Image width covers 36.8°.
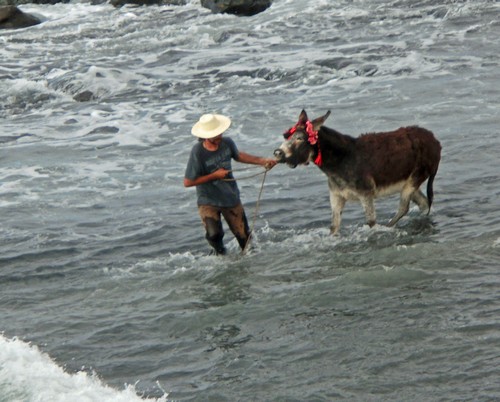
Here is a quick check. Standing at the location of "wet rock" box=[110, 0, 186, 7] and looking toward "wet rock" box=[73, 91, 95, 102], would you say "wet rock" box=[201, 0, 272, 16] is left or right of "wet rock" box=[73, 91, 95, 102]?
left

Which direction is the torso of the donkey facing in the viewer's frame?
to the viewer's left

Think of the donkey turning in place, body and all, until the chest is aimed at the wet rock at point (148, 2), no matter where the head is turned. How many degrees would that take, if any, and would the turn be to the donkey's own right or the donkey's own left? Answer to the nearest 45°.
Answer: approximately 90° to the donkey's own right

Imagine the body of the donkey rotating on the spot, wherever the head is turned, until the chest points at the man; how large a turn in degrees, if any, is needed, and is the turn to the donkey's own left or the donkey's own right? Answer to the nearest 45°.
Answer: approximately 45° to the donkey's own left

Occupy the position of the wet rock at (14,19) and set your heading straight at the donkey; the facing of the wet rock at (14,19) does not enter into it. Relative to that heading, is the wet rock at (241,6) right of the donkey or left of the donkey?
left

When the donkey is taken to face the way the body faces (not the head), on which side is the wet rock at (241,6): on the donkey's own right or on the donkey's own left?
on the donkey's own right

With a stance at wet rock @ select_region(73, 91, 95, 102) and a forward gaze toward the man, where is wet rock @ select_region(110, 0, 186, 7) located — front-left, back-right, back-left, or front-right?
back-left

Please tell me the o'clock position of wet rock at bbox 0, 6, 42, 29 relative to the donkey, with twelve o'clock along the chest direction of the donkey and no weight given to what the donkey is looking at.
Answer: The wet rock is roughly at 2 o'clock from the donkey.
